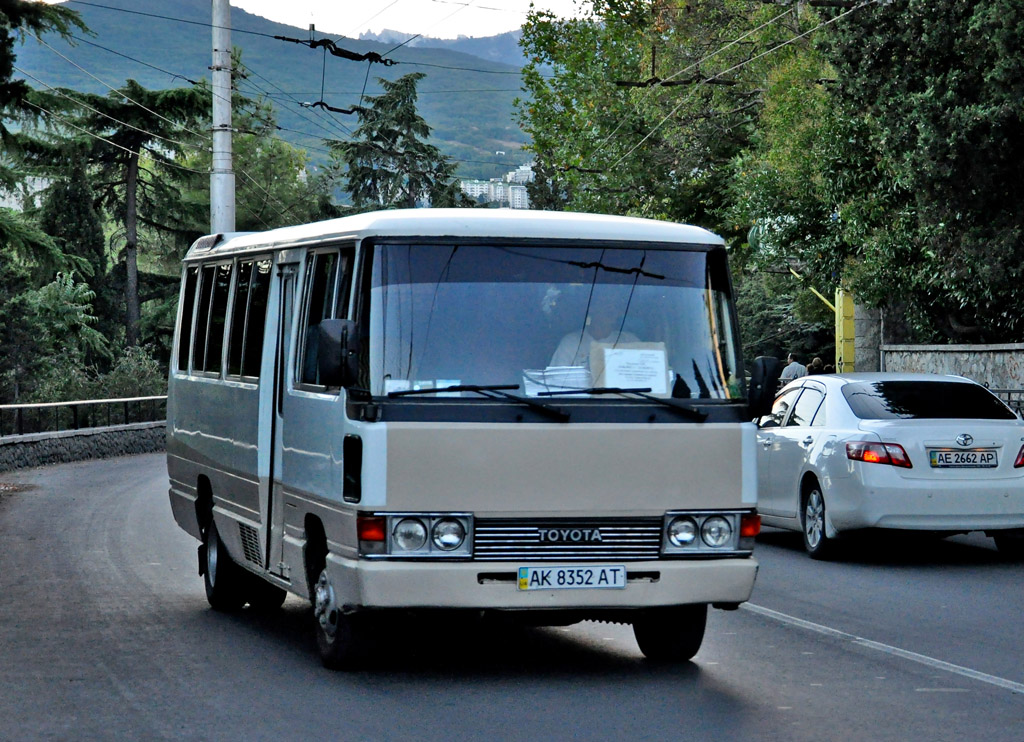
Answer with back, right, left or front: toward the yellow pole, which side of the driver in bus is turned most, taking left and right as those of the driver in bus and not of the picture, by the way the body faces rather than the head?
back

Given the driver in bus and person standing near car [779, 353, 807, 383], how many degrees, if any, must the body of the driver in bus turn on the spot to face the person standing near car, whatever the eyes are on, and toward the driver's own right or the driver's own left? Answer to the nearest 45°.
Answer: approximately 180°

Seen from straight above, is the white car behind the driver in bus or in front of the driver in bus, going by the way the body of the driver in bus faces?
behind

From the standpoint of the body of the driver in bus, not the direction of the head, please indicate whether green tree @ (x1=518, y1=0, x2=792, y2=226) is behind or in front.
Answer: behind

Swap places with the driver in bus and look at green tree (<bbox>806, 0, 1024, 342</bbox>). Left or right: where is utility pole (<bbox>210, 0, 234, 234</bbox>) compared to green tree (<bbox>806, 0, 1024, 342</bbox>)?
left

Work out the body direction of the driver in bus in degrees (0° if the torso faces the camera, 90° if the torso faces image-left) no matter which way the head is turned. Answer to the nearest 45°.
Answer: approximately 0°

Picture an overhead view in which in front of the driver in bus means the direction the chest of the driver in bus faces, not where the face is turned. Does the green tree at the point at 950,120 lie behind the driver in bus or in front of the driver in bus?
behind
